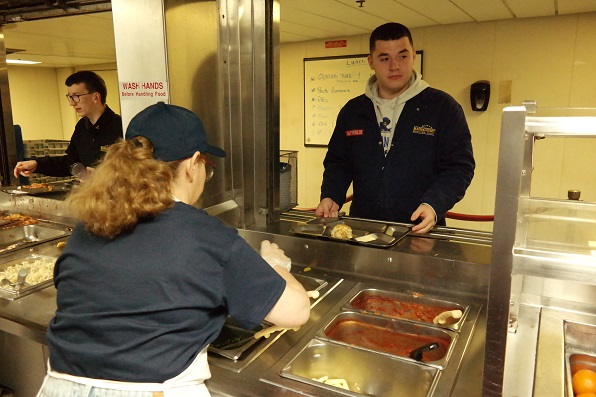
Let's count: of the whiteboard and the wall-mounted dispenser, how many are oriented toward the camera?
2

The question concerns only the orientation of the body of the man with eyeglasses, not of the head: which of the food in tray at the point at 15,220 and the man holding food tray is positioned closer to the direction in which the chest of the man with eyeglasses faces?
the food in tray

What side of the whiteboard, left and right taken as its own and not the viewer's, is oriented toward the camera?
front

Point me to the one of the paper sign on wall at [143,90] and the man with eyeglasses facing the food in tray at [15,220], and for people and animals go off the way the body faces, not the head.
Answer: the man with eyeglasses

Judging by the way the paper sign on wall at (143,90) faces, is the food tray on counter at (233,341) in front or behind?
in front

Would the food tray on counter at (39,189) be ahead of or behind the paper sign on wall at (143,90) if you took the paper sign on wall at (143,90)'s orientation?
behind

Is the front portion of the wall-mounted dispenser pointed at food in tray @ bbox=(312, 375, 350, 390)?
yes

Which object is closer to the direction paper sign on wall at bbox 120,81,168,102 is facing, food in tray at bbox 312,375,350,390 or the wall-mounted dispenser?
the food in tray

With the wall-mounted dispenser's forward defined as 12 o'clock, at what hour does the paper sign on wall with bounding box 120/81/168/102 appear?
The paper sign on wall is roughly at 1 o'clock from the wall-mounted dispenser.

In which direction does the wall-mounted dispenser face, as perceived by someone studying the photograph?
facing the viewer

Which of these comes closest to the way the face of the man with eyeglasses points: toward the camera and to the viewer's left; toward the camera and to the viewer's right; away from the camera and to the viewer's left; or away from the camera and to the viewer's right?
toward the camera and to the viewer's left

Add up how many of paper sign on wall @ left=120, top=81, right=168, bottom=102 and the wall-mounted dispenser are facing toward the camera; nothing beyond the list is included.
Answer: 2

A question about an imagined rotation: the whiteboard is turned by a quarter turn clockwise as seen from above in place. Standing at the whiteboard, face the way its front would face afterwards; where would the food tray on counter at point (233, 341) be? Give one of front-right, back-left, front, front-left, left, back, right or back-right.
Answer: left

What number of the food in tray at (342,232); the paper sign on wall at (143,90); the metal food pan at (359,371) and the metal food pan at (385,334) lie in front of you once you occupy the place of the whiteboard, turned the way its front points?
4

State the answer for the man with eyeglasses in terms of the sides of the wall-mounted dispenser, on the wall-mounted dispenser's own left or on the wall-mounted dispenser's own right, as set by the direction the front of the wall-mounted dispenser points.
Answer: on the wall-mounted dispenser's own right
